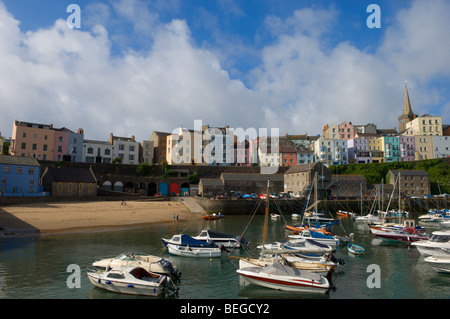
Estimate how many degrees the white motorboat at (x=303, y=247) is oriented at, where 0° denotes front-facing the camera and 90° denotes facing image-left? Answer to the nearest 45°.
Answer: approximately 90°

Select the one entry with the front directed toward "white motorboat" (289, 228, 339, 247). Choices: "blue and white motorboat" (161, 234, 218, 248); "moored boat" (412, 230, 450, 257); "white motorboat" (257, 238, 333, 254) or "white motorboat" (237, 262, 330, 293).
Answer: the moored boat

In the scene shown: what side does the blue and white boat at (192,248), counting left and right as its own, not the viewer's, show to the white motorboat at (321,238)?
back

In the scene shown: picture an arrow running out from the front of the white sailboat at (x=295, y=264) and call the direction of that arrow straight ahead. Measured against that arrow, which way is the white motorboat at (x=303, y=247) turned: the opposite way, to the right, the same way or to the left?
the same way

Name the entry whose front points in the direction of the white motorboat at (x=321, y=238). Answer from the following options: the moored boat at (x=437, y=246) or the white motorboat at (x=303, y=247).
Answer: the moored boat

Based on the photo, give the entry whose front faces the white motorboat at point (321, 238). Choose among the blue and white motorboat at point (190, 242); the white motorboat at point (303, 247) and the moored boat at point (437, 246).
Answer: the moored boat

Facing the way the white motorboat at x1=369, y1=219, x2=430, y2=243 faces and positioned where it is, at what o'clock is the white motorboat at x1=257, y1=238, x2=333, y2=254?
the white motorboat at x1=257, y1=238, x2=333, y2=254 is roughly at 10 o'clock from the white motorboat at x1=369, y1=219, x2=430, y2=243.

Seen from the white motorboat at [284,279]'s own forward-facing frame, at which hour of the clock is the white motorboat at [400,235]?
the white motorboat at [400,235] is roughly at 4 o'clock from the white motorboat at [284,279].

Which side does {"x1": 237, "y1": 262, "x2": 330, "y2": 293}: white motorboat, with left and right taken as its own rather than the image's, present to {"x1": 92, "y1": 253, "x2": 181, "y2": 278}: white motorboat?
front

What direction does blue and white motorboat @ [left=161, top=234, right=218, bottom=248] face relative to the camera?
to the viewer's left

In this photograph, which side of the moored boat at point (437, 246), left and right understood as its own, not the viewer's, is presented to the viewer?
left

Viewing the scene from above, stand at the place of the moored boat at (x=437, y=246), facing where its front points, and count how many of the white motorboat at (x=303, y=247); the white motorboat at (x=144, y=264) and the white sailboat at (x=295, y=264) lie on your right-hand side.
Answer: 0

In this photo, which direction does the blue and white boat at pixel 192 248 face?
to the viewer's left

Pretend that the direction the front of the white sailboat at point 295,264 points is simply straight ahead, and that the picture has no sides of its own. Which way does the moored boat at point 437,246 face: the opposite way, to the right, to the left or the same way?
the same way

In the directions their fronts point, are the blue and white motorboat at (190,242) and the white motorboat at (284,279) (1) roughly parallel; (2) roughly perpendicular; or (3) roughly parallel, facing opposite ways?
roughly parallel

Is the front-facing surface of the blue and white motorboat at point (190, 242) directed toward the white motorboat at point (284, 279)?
no

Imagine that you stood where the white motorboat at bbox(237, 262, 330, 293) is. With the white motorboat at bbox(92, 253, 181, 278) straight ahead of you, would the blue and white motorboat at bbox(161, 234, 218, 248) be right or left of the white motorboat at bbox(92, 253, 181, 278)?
right

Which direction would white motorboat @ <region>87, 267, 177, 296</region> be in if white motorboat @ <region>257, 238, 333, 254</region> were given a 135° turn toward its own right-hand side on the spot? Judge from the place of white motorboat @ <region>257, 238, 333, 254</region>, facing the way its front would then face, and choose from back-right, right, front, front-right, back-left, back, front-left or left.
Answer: back

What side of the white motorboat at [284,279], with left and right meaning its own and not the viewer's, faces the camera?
left

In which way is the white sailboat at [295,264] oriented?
to the viewer's left

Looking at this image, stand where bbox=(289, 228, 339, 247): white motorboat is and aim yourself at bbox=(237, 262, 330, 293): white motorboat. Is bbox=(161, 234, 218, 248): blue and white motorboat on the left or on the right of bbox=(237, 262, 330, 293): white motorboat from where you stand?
right
